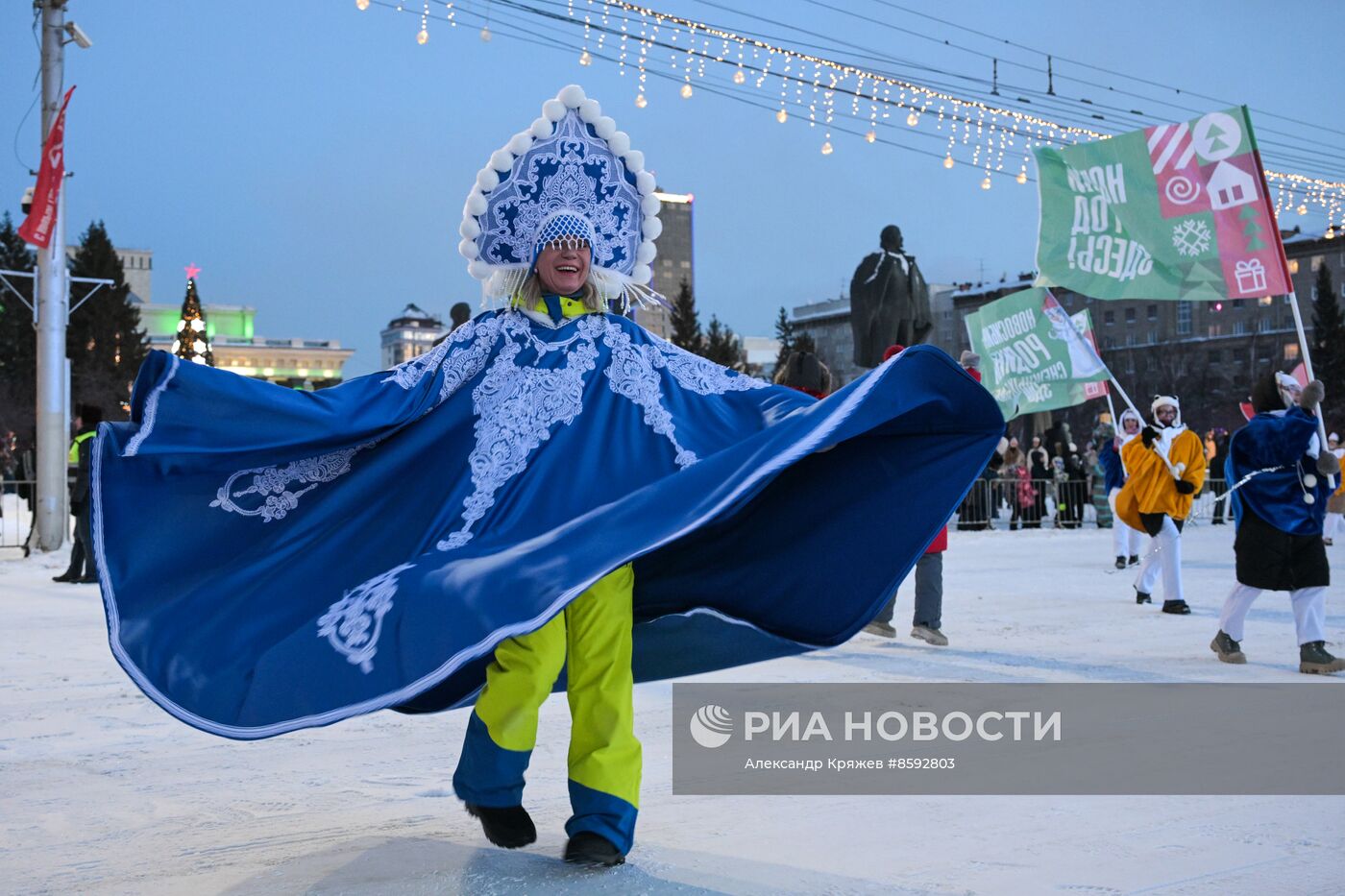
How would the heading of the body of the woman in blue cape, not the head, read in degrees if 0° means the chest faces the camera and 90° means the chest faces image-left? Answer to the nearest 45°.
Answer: approximately 0°

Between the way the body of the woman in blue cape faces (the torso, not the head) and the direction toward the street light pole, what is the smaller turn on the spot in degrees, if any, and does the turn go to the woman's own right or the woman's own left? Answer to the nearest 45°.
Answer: approximately 135° to the woman's own right

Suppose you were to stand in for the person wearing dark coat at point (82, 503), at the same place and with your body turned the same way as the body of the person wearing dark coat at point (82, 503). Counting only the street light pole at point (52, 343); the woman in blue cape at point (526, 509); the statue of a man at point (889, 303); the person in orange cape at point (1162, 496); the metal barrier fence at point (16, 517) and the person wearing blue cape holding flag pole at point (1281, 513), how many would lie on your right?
2

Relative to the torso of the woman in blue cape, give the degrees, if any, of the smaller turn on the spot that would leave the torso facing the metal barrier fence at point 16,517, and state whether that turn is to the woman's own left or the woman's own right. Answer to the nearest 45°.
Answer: approximately 135° to the woman's own right

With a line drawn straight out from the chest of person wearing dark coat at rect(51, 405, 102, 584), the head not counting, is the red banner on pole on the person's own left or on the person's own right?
on the person's own right
